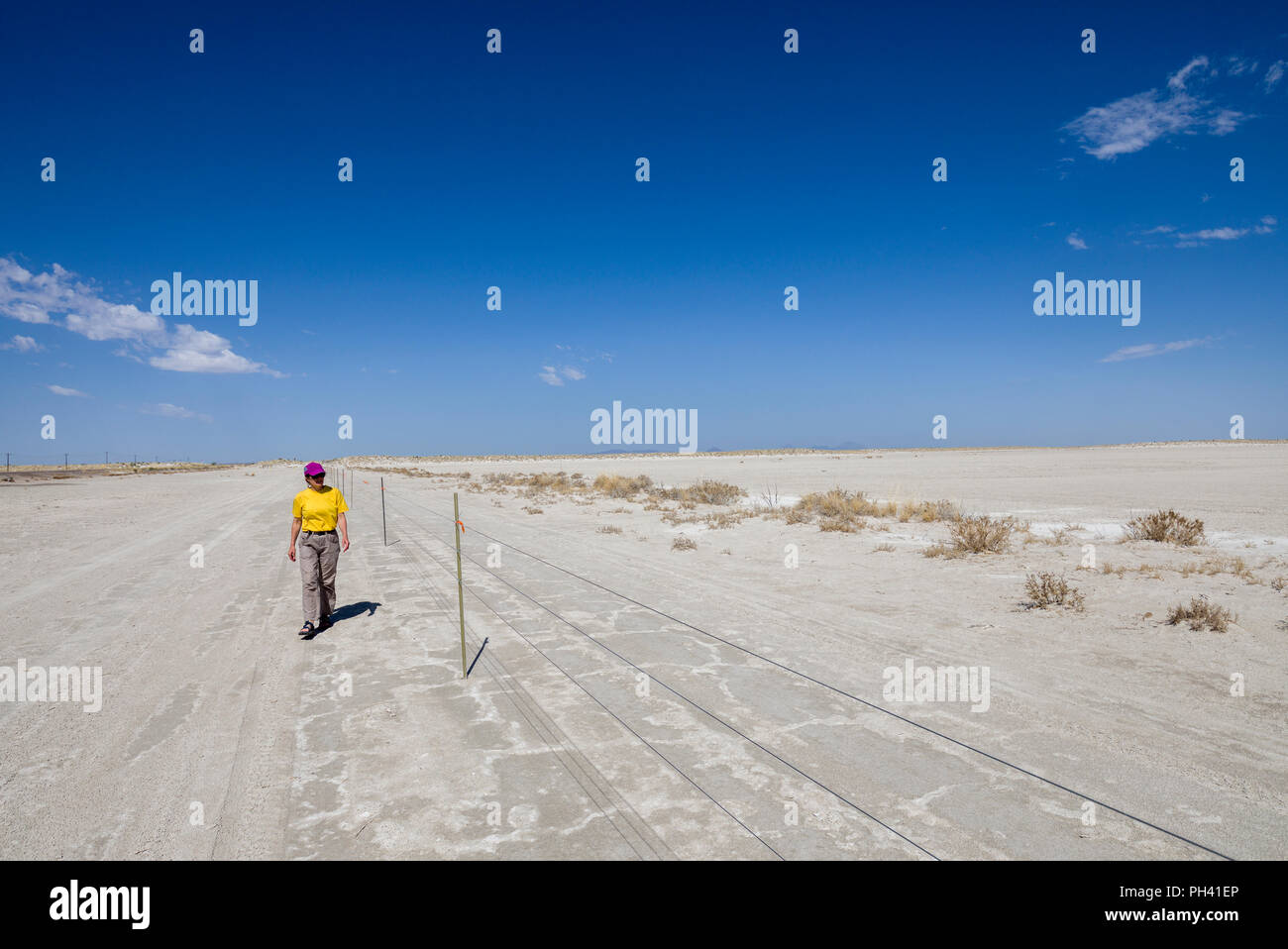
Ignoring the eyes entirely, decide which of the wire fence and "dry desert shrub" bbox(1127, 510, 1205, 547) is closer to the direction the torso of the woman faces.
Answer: the wire fence

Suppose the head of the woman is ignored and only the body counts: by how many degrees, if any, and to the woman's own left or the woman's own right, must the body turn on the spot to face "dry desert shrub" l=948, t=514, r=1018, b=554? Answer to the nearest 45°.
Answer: approximately 90° to the woman's own left

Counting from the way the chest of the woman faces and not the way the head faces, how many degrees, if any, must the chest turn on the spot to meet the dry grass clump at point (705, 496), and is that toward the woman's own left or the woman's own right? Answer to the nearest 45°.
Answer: approximately 135° to the woman's own left

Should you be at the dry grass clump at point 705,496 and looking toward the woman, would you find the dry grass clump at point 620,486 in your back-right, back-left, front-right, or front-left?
back-right

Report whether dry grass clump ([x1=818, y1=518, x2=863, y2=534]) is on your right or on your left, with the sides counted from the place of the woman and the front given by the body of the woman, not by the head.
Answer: on your left

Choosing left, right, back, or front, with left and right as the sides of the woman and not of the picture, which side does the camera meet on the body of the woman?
front

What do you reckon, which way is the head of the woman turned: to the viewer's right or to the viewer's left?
to the viewer's right

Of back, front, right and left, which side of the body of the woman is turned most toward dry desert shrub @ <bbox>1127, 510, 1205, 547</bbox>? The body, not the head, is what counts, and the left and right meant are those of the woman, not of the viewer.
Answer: left

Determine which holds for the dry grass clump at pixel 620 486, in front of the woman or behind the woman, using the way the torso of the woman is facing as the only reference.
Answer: behind
